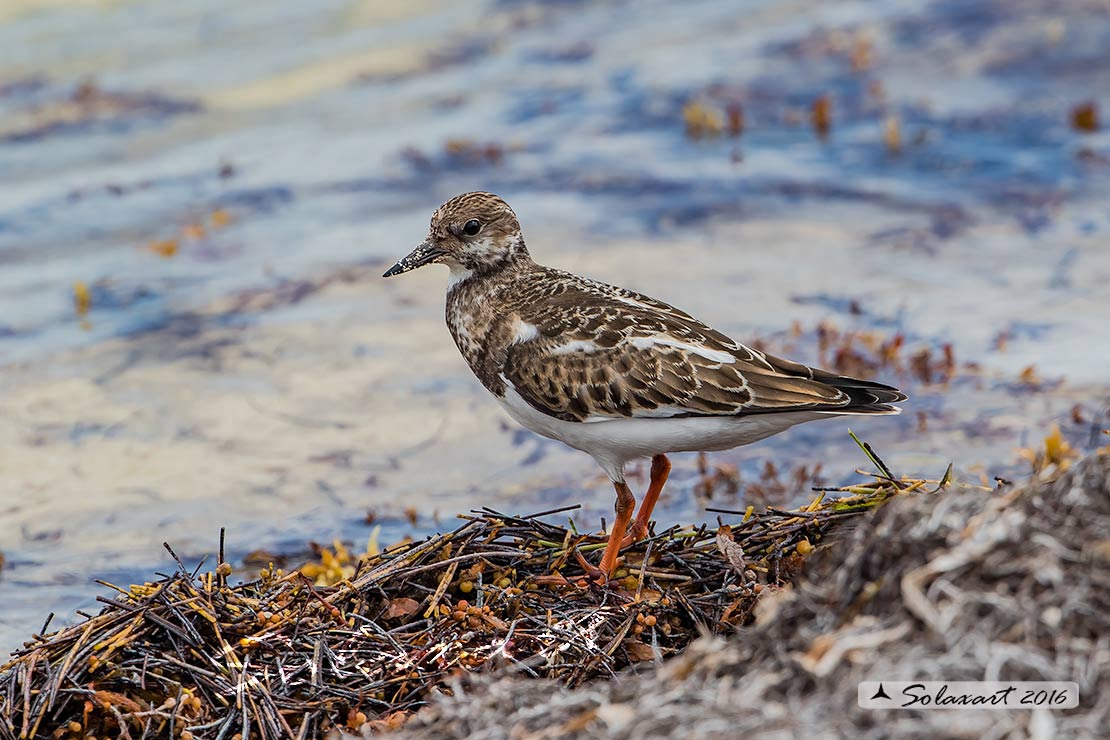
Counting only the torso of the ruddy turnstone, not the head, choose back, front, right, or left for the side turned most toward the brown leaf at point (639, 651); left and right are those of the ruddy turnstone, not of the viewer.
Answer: left

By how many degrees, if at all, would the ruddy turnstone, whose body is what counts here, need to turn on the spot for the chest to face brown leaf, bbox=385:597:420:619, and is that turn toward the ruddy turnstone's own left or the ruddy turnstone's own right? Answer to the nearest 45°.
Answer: approximately 45° to the ruddy turnstone's own left

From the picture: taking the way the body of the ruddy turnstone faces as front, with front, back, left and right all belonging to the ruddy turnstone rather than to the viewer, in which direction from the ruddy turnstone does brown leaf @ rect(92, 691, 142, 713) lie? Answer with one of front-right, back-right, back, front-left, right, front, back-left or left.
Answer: front-left

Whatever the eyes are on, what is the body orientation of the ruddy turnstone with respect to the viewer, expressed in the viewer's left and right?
facing to the left of the viewer

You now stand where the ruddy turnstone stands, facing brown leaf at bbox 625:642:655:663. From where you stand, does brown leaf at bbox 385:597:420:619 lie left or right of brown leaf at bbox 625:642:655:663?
right
